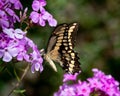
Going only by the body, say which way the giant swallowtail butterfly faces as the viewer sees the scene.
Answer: to the viewer's left
